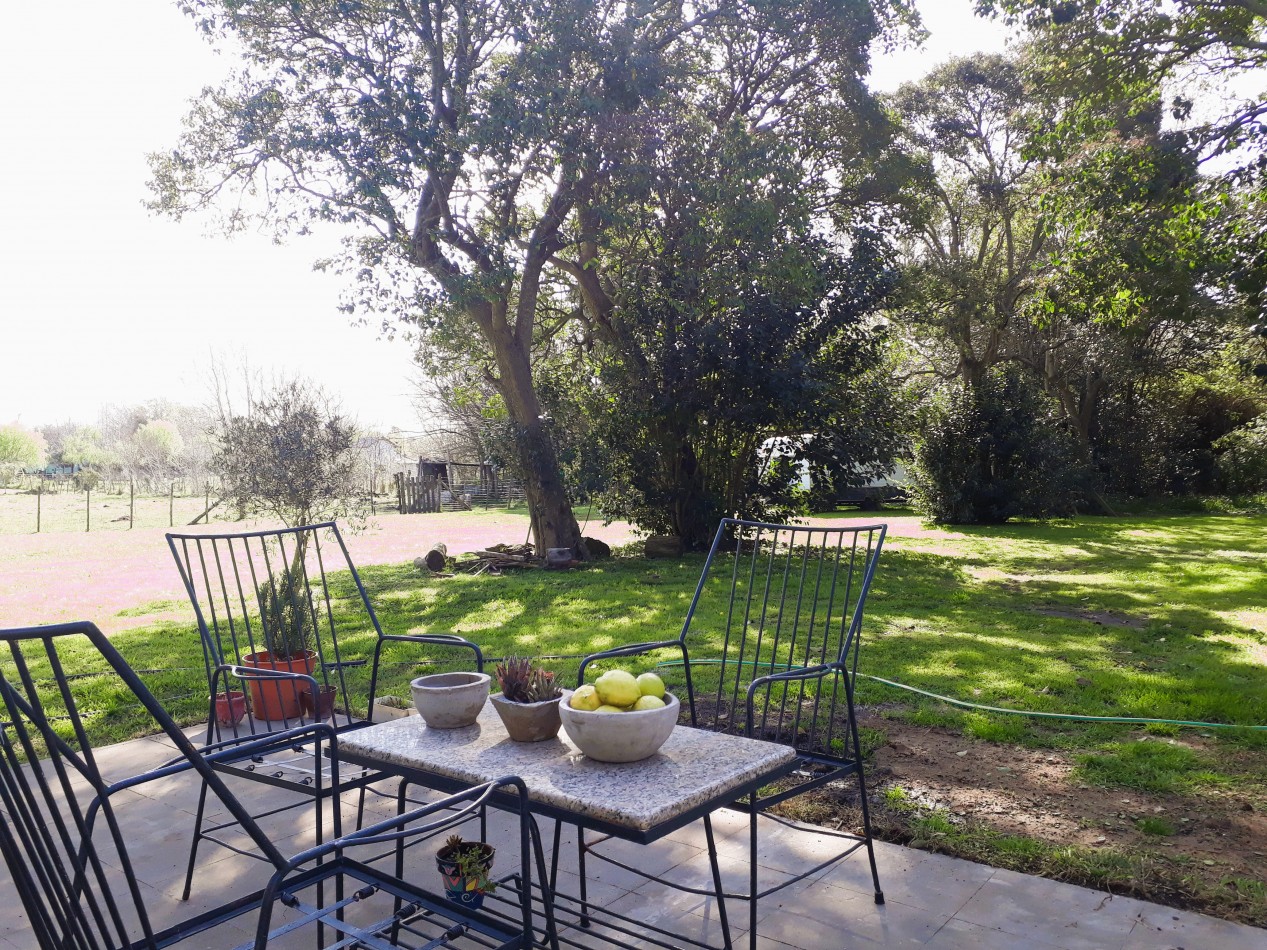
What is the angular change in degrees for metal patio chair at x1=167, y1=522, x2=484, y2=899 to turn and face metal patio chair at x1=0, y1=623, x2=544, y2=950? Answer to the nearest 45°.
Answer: approximately 45° to its right

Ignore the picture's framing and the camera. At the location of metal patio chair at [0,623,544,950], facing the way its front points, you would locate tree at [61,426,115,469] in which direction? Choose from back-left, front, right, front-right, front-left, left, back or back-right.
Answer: front-left

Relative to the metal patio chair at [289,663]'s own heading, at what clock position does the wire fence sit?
The wire fence is roughly at 7 o'clock from the metal patio chair.

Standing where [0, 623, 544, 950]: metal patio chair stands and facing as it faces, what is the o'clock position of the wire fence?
The wire fence is roughly at 10 o'clock from the metal patio chair.

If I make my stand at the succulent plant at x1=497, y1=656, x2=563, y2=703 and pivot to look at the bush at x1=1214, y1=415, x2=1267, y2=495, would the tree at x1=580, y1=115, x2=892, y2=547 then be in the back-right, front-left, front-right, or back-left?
front-left

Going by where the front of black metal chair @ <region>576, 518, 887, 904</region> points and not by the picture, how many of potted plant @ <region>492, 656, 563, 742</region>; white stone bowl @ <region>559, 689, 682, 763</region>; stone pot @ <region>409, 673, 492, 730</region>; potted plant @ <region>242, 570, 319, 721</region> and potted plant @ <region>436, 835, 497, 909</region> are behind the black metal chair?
0

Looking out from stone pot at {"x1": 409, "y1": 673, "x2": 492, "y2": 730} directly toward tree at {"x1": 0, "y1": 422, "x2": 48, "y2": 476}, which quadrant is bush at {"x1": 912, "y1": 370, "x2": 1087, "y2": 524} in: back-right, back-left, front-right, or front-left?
front-right

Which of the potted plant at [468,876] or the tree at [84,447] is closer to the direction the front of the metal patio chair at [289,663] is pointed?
the potted plant

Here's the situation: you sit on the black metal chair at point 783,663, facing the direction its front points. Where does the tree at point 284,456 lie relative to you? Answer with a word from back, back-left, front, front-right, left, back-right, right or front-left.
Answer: right

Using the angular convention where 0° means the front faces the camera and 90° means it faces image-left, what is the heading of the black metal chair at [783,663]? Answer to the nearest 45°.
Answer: approximately 45°

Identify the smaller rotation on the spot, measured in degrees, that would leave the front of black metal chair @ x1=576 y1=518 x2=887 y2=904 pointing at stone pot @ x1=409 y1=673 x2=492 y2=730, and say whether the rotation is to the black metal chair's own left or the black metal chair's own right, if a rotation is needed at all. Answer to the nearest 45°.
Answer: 0° — it already faces it

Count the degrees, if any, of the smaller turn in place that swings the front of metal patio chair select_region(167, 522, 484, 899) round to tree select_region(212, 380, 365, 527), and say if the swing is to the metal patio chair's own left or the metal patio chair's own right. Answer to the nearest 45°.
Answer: approximately 135° to the metal patio chair's own left

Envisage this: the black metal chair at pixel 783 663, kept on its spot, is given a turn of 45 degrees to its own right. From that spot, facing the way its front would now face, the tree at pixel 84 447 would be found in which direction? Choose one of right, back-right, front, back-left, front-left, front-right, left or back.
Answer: front-right

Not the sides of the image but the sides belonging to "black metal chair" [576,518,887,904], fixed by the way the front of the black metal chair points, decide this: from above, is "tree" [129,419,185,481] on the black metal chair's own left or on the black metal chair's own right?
on the black metal chair's own right

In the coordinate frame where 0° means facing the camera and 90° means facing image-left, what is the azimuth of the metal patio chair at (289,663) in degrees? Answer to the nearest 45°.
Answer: approximately 315°

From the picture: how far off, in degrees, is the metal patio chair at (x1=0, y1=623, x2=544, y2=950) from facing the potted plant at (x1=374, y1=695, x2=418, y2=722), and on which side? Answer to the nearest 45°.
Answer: approximately 45° to its left
